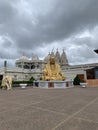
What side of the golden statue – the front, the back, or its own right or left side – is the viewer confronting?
front
